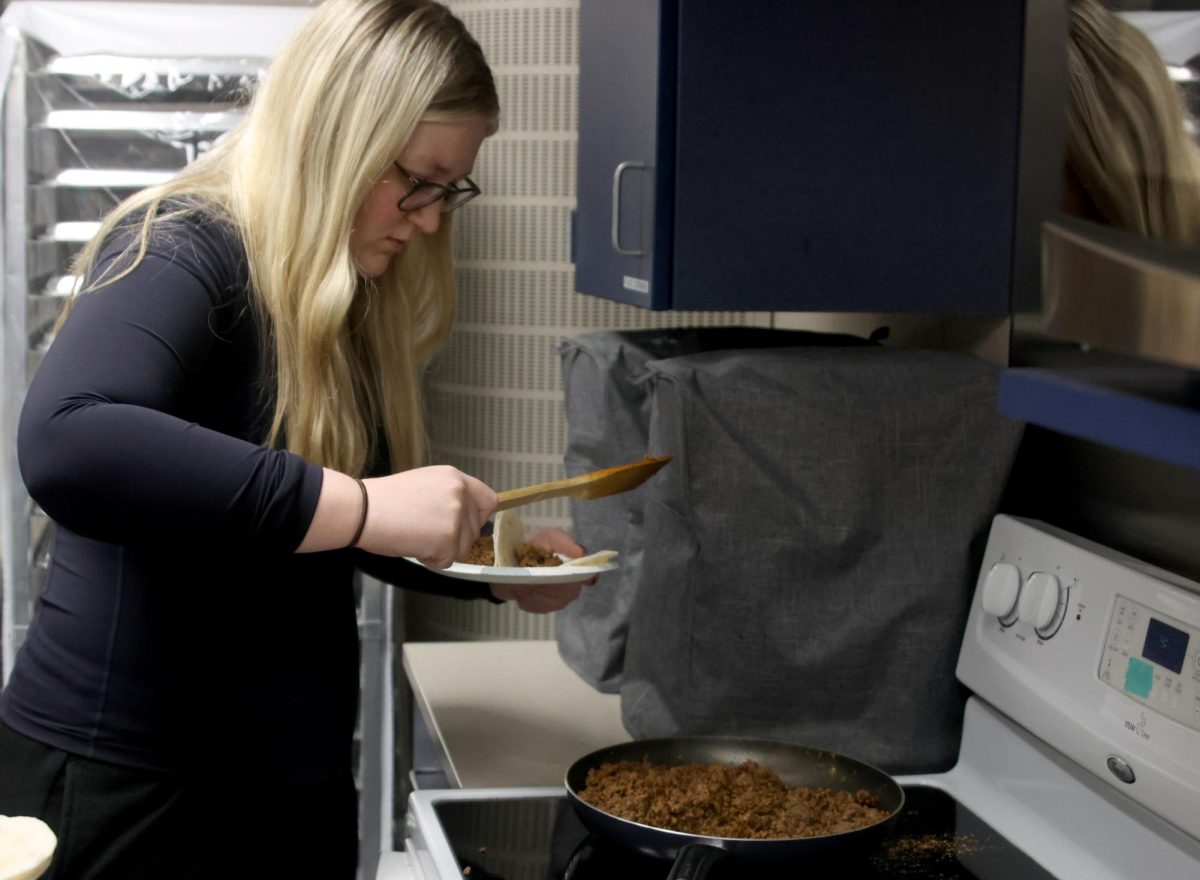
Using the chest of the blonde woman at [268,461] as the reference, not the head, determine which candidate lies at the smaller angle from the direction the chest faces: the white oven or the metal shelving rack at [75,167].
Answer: the white oven

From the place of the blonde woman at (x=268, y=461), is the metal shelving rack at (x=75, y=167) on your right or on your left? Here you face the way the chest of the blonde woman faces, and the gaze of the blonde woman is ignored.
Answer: on your left

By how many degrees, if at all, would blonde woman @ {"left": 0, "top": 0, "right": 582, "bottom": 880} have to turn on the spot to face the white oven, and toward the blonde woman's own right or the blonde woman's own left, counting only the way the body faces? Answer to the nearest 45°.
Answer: approximately 45° to the blonde woman's own right

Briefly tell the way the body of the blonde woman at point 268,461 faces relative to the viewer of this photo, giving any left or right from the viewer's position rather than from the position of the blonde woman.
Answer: facing to the right of the viewer

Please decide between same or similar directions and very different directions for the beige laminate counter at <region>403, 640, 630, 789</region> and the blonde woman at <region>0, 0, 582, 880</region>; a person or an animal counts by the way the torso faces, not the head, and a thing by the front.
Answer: very different directions

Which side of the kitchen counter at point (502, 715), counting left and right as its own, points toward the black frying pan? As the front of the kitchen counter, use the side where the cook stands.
left
